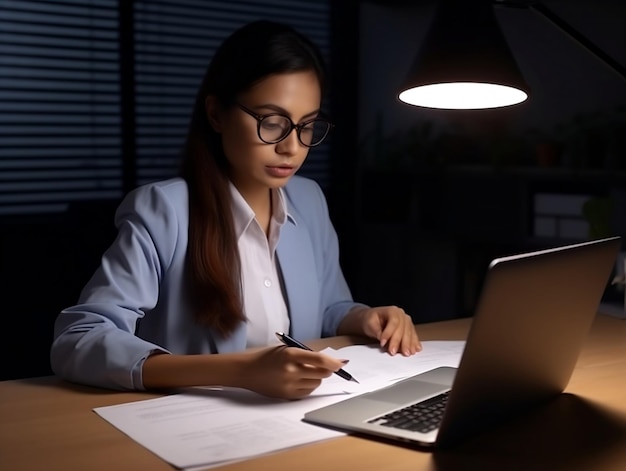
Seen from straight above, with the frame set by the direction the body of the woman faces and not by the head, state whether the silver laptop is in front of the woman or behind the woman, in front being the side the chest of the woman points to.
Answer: in front

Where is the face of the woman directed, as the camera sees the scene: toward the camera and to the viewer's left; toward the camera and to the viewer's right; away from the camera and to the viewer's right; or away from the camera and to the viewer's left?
toward the camera and to the viewer's right

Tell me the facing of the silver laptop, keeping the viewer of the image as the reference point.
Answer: facing away from the viewer and to the left of the viewer

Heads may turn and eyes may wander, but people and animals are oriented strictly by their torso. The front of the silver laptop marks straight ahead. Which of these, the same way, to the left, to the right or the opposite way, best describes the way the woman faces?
the opposite way

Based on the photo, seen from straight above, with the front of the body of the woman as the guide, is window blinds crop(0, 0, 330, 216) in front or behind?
behind

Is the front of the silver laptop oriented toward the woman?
yes
